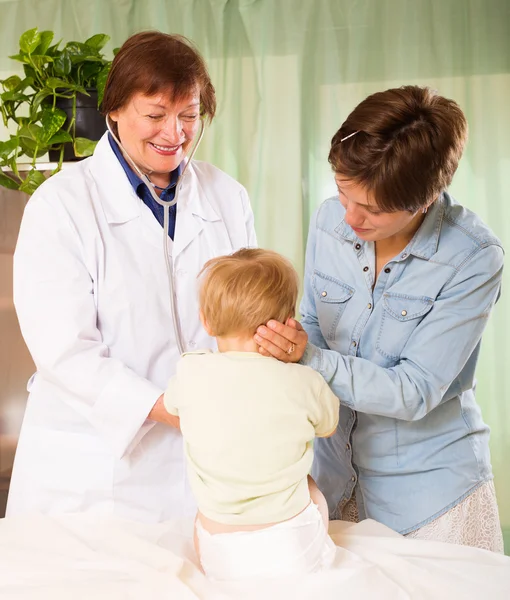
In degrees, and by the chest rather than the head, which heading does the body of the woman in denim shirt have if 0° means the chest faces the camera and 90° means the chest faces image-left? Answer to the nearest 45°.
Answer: approximately 45°

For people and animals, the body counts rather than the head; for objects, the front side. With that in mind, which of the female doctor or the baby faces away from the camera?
the baby

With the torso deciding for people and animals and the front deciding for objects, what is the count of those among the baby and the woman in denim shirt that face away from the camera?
1

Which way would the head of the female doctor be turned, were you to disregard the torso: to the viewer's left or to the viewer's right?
to the viewer's right

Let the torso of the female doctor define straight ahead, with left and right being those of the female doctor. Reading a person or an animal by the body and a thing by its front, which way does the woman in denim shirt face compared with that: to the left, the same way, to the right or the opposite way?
to the right

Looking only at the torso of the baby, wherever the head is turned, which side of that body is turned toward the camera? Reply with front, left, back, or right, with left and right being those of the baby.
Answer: back

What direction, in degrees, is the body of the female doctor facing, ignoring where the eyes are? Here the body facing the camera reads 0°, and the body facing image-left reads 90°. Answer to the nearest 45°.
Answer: approximately 315°

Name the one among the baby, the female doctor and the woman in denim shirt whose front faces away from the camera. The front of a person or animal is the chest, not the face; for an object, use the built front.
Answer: the baby

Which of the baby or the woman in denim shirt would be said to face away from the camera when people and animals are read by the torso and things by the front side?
the baby

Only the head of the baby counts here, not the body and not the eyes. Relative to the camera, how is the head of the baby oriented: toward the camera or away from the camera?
away from the camera

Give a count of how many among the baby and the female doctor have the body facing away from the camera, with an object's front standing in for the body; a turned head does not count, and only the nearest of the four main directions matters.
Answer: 1
